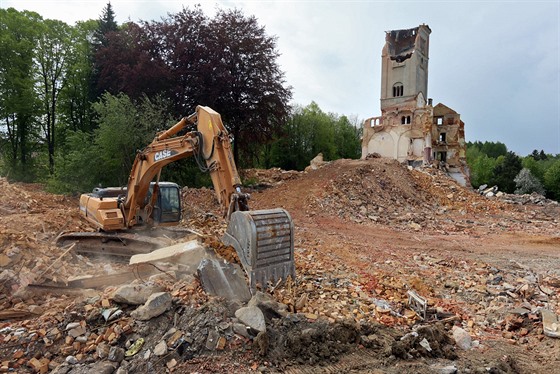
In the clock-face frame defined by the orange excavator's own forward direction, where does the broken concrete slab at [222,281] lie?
The broken concrete slab is roughly at 1 o'clock from the orange excavator.

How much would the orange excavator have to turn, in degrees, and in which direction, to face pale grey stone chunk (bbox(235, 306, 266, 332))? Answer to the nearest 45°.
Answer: approximately 45° to its right

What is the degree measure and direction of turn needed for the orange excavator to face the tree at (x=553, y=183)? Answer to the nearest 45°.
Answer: approximately 90° to its left

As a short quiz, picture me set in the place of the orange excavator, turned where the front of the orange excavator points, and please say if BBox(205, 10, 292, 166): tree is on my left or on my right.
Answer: on my left

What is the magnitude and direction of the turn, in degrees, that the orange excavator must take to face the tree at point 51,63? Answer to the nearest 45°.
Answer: approximately 135° to its left

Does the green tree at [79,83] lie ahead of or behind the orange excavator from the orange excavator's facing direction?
behind

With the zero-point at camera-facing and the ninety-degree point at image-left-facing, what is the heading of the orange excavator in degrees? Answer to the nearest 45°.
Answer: approximately 315°

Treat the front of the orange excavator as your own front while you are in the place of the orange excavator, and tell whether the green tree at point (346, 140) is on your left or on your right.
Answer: on your left

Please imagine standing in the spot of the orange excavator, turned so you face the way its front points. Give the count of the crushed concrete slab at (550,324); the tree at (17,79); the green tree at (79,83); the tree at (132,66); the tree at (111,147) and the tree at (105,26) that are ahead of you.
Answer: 1

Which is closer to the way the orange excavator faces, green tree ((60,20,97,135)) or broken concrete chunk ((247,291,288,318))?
the broken concrete chunk

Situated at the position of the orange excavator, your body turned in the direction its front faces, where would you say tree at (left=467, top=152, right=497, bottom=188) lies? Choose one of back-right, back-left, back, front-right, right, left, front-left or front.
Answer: left

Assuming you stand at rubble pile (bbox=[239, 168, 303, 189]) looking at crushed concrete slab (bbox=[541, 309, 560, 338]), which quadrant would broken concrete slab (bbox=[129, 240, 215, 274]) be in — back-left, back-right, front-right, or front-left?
front-right
